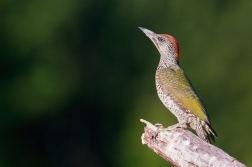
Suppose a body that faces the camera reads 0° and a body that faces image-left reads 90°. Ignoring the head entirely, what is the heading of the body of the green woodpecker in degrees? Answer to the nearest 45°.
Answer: approximately 90°
